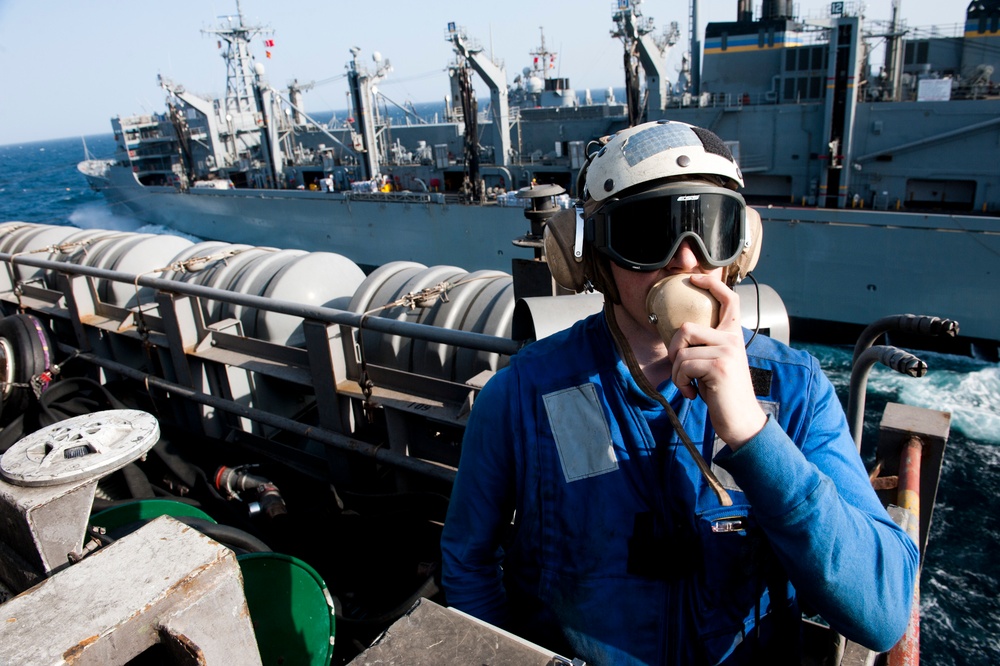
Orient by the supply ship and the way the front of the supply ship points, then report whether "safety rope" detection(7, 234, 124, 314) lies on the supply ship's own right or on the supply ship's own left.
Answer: on the supply ship's own left

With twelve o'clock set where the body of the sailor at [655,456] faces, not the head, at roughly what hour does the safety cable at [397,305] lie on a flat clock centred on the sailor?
The safety cable is roughly at 5 o'clock from the sailor.

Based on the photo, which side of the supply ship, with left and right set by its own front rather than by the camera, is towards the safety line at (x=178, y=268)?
left

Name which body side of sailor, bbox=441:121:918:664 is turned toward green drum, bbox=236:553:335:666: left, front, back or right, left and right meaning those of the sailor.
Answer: right

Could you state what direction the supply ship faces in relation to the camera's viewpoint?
facing away from the viewer and to the left of the viewer

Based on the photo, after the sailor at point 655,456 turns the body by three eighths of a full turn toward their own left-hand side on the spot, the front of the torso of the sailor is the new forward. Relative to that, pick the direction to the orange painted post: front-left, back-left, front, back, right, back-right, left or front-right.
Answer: front

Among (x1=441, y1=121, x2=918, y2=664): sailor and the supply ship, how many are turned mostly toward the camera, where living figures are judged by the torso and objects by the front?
1

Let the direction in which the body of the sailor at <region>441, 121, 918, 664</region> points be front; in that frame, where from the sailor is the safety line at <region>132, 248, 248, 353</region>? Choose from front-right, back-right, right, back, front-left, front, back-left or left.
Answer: back-right

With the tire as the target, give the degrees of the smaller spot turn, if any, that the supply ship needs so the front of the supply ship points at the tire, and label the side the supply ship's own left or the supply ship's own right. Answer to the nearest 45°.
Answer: approximately 90° to the supply ship's own left

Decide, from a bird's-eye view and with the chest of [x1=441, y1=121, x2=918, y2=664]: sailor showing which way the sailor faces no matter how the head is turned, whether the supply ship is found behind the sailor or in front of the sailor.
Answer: behind

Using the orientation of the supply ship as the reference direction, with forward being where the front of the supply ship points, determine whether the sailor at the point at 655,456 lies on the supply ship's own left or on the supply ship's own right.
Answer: on the supply ship's own left

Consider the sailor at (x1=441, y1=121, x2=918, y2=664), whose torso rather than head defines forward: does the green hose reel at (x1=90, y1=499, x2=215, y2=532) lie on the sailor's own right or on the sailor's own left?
on the sailor's own right
